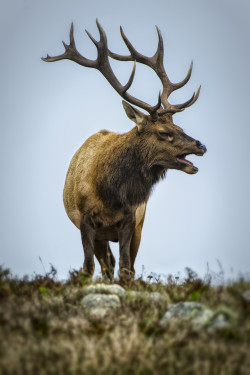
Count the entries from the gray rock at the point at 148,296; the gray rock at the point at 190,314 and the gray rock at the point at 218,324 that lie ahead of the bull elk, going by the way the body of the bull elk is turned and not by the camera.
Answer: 3

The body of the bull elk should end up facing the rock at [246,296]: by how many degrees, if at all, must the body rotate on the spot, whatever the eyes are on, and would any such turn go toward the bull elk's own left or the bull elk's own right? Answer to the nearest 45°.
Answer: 0° — it already faces it

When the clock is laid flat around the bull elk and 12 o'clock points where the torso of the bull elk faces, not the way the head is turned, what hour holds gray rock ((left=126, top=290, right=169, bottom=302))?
The gray rock is roughly at 12 o'clock from the bull elk.

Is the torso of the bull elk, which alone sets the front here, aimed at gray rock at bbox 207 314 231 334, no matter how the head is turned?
yes

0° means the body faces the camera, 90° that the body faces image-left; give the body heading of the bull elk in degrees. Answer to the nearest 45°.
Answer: approximately 0°
